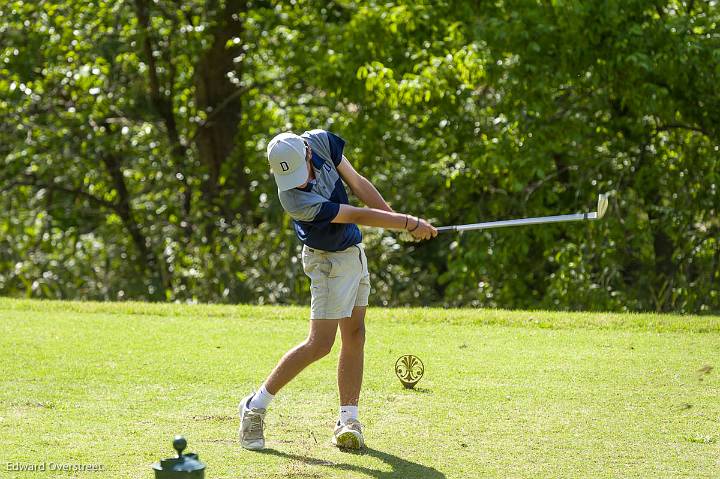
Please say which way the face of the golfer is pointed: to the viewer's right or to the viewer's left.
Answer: to the viewer's left

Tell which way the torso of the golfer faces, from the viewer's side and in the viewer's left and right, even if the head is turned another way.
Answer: facing the viewer and to the right of the viewer
